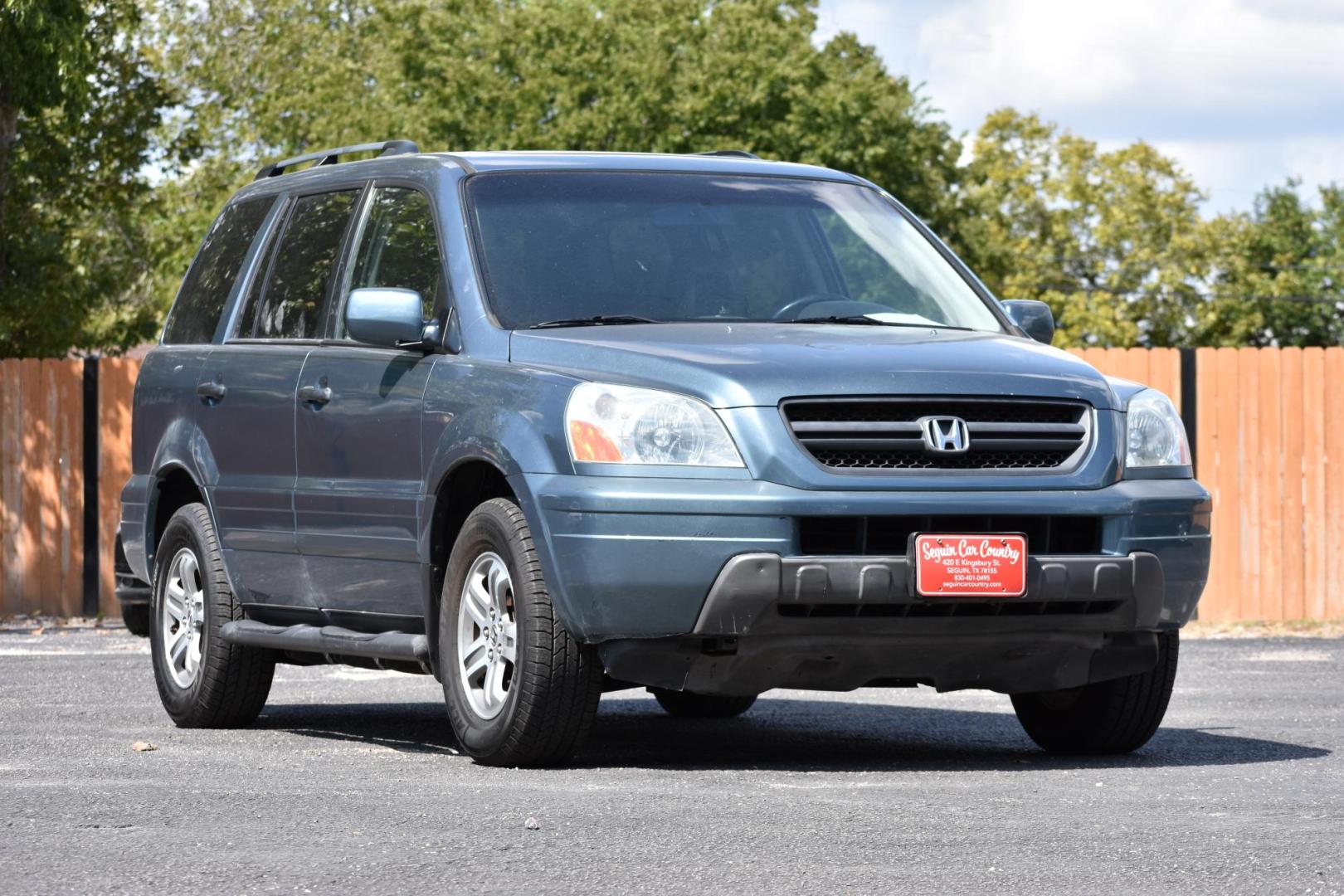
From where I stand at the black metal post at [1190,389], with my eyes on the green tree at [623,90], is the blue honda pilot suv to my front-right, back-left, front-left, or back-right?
back-left

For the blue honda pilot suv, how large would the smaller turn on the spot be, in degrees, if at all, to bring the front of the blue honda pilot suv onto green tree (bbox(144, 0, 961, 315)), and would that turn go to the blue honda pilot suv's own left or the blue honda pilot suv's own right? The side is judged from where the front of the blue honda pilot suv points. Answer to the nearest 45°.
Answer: approximately 135° to the blue honda pilot suv's own left

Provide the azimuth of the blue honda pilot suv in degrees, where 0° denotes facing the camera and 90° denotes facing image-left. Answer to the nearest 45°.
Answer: approximately 315°

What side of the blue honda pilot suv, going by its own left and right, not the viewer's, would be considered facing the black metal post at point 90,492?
back

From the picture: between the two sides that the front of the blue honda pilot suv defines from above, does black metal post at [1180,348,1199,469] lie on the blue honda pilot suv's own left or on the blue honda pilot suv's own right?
on the blue honda pilot suv's own left

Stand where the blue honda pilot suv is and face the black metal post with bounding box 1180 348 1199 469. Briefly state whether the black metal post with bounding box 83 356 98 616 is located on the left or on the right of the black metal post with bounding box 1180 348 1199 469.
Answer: left

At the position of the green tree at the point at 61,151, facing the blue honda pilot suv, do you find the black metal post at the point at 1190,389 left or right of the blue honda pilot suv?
left

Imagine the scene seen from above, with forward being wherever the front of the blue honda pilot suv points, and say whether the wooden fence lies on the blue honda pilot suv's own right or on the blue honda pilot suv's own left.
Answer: on the blue honda pilot suv's own left

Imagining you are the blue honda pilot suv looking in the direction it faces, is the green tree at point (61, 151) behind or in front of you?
behind
